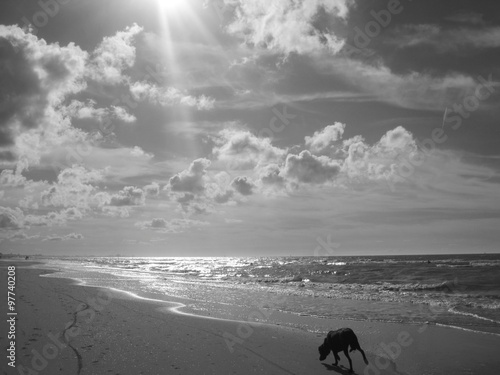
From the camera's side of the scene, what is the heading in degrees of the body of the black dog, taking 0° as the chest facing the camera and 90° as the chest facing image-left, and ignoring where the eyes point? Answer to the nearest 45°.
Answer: approximately 90°
